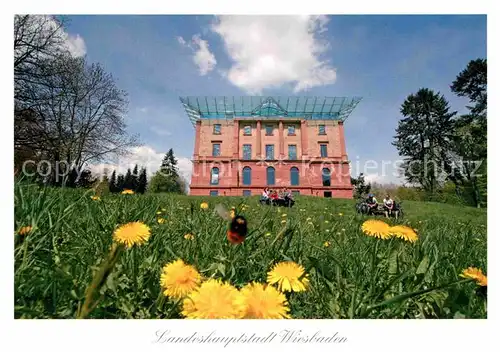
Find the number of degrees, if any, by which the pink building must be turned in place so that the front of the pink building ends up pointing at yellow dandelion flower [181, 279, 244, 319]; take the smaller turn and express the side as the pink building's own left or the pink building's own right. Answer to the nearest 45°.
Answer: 0° — it already faces it

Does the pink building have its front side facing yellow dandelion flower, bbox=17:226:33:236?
yes

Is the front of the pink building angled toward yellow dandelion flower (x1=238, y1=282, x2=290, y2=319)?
yes

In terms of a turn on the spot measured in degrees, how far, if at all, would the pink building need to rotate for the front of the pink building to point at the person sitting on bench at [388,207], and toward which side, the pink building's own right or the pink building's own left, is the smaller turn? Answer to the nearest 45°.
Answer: approximately 45° to the pink building's own left

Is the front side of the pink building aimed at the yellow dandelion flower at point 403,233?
yes

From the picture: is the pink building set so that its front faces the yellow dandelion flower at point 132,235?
yes

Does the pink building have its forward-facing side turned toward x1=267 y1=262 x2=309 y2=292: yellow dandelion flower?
yes

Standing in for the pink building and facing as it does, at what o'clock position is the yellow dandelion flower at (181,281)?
The yellow dandelion flower is roughly at 12 o'clock from the pink building.

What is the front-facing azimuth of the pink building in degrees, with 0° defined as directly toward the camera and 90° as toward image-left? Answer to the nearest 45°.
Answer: approximately 0°

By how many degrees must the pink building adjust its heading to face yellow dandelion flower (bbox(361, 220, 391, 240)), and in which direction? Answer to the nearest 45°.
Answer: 0° — it already faces it
